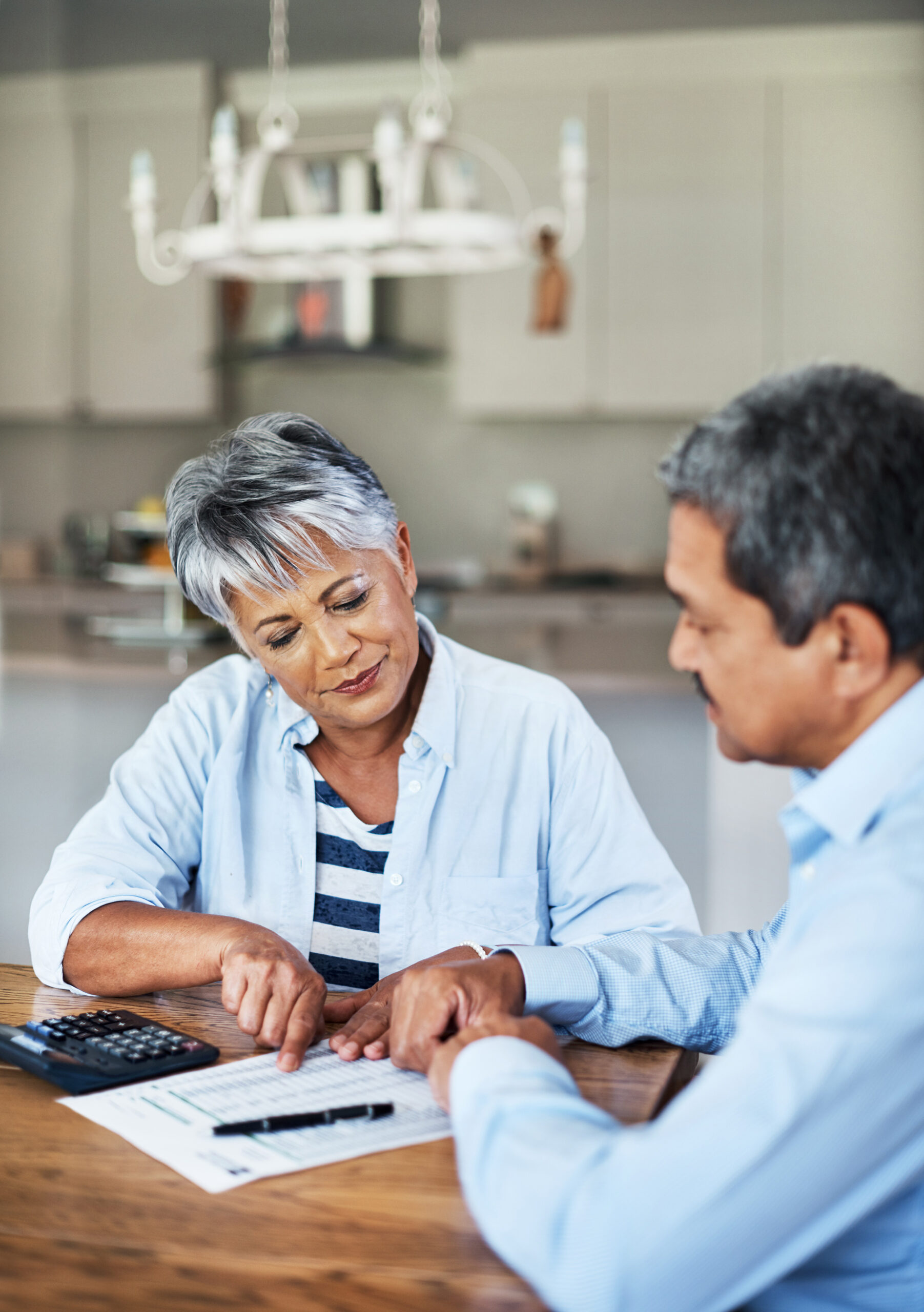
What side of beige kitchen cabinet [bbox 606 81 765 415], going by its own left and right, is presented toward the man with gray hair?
front

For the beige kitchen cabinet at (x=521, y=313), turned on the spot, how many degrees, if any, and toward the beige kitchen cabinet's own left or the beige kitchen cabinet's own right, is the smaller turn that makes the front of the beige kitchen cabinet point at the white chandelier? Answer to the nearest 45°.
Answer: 0° — it already faces it

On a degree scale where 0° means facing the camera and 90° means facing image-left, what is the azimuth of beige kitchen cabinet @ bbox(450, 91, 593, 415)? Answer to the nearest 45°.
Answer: approximately 0°

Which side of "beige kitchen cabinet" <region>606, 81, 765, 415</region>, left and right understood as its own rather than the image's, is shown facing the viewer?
front

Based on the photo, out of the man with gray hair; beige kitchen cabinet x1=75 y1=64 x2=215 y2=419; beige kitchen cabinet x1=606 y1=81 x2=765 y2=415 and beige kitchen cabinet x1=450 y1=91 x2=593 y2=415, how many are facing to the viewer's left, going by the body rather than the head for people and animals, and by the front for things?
1

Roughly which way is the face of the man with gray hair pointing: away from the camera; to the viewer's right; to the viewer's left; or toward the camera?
to the viewer's left

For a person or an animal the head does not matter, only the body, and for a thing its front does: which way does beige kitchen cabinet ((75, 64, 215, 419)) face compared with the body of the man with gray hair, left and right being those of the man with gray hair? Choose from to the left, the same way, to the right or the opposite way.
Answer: to the left

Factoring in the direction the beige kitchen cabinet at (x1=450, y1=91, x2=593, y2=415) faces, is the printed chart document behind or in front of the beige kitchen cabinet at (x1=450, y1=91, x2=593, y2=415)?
in front

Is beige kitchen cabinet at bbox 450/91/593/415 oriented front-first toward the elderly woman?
yes

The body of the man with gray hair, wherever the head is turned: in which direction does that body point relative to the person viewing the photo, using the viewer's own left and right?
facing to the left of the viewer

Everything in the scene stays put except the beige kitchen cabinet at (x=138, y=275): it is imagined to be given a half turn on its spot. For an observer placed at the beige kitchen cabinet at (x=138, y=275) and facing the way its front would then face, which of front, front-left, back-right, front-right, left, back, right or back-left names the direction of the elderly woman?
back
